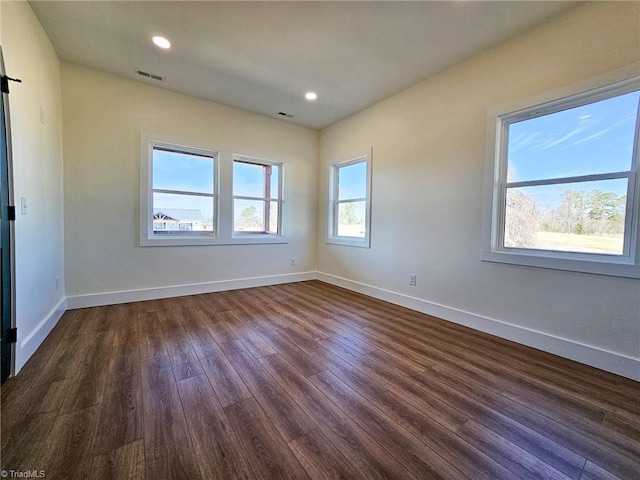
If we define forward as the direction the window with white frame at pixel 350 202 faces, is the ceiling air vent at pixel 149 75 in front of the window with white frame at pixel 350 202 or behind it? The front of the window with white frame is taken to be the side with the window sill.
in front

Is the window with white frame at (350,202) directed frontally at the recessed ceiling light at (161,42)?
yes

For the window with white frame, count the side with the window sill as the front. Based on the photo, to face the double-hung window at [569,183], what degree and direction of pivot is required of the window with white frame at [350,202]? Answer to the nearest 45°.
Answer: approximately 90° to its left

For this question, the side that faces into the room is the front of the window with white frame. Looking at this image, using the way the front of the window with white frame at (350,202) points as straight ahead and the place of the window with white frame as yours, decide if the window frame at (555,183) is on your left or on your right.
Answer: on your left

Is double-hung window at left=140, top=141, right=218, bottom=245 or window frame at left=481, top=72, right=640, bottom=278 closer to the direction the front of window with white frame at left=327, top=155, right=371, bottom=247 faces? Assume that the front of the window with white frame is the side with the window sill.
the double-hung window

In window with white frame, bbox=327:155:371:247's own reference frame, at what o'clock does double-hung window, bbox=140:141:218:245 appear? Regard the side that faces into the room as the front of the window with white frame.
The double-hung window is roughly at 1 o'clock from the window with white frame.

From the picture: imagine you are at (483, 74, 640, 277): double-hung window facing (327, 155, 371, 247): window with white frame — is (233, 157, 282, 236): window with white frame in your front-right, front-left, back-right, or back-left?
front-left

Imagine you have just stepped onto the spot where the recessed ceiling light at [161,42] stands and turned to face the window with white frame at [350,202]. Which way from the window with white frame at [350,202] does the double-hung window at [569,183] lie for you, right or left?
right

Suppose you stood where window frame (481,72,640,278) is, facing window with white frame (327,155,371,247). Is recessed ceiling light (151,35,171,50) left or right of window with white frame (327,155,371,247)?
left

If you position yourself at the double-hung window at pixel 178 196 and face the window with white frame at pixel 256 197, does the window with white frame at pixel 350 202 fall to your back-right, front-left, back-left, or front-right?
front-right

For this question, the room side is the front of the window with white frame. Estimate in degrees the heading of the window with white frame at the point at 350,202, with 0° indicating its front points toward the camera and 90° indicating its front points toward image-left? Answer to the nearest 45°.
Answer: approximately 45°
